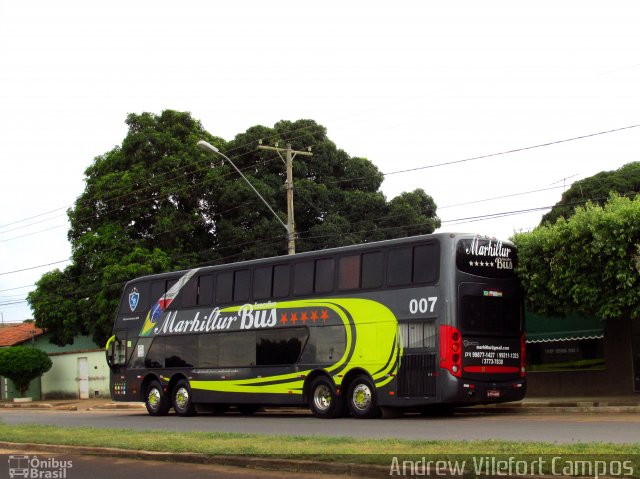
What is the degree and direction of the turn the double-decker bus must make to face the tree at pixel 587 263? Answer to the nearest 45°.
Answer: approximately 135° to its right

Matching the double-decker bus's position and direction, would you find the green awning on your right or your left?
on your right

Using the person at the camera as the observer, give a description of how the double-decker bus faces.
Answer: facing away from the viewer and to the left of the viewer

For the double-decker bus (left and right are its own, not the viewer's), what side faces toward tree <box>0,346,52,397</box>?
front
